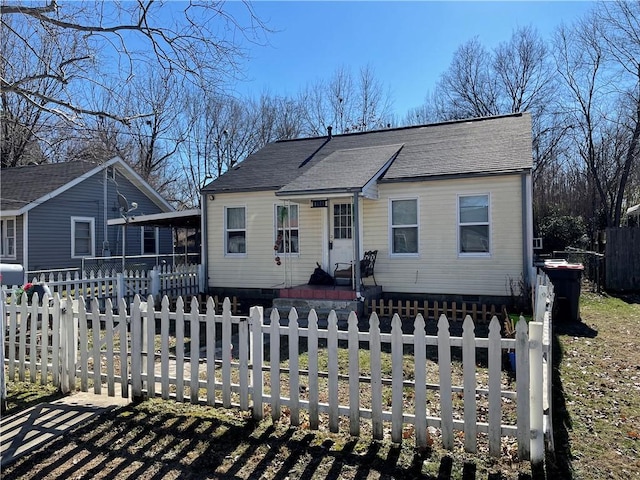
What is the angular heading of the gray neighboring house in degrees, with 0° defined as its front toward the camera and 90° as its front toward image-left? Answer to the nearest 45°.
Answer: approximately 45°

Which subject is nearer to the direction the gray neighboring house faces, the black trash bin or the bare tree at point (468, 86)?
the black trash bin

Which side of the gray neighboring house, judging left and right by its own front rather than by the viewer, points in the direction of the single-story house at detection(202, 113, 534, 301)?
left

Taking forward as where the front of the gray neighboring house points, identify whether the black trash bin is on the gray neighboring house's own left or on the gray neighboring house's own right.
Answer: on the gray neighboring house's own left

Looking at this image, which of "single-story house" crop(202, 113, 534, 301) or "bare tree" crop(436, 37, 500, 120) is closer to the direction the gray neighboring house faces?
the single-story house

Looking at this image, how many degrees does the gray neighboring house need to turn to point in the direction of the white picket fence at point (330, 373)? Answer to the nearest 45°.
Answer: approximately 45° to its left

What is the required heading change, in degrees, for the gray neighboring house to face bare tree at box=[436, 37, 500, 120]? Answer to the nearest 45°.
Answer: approximately 135° to its left

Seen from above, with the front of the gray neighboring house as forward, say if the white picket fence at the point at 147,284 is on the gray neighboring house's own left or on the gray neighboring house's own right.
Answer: on the gray neighboring house's own left
